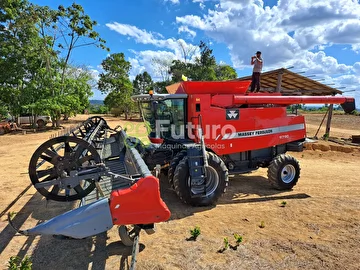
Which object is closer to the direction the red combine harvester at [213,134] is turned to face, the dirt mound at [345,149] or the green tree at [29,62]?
the green tree

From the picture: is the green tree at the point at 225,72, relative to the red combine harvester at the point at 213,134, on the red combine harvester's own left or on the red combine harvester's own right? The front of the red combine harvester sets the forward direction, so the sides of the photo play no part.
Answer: on the red combine harvester's own right

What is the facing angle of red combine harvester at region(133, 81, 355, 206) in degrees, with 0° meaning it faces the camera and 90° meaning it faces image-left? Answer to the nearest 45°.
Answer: approximately 45°

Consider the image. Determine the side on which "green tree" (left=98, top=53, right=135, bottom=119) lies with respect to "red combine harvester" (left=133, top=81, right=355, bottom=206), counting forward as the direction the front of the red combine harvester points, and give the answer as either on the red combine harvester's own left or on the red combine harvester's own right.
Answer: on the red combine harvester's own right

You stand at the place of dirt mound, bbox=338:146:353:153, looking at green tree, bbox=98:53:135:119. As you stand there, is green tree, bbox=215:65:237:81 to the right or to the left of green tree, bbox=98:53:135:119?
right
